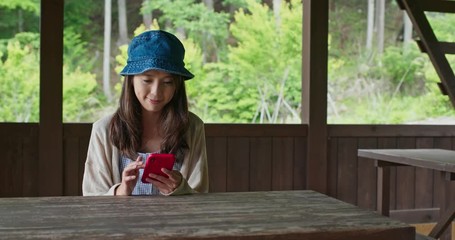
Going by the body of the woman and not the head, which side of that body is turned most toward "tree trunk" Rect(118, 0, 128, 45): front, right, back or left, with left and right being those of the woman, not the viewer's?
back

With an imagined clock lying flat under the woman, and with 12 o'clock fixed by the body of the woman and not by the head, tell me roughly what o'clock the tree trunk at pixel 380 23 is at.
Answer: The tree trunk is roughly at 7 o'clock from the woman.

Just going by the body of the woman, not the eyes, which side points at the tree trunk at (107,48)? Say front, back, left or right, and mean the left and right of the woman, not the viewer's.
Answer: back

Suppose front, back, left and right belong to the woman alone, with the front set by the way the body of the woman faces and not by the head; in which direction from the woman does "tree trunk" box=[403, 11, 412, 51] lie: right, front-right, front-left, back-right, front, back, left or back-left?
back-left

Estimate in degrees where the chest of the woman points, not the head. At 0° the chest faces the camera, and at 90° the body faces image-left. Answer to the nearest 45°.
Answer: approximately 0°

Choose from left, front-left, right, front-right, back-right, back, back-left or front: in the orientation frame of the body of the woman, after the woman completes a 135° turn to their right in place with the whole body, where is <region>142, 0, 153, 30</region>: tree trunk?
front-right

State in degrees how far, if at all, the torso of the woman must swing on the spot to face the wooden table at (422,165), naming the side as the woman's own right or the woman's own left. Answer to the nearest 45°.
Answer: approximately 135° to the woman's own left

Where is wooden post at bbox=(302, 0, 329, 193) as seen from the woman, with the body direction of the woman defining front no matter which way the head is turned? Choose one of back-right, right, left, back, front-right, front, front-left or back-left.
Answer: back-left

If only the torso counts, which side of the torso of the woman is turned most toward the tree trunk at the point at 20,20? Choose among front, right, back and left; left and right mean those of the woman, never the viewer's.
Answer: back
